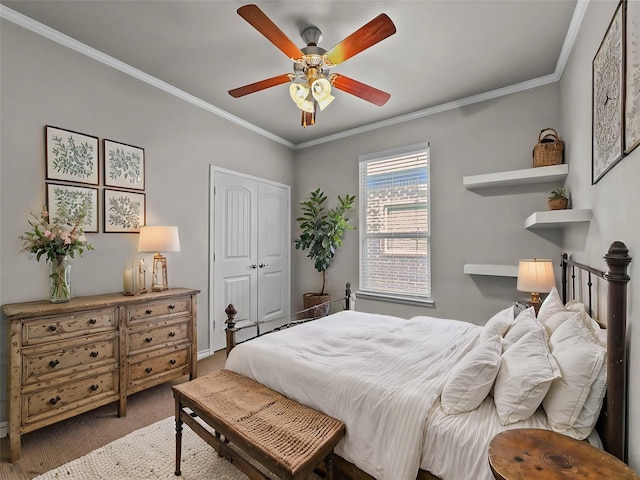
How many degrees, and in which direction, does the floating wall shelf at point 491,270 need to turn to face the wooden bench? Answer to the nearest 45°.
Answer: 0° — it already faces it

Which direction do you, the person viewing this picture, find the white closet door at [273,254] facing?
facing the viewer and to the right of the viewer

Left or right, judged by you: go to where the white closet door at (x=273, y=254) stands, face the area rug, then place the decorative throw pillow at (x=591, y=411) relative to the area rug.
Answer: left

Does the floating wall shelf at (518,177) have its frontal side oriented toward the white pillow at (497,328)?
yes

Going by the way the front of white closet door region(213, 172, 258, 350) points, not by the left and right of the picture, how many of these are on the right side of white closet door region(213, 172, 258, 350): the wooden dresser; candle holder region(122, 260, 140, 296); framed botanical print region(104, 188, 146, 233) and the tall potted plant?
3

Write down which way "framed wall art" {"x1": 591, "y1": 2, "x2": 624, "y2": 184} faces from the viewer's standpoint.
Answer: facing to the left of the viewer

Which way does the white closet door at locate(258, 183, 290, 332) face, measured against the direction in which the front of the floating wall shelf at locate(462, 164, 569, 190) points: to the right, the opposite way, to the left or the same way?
to the left

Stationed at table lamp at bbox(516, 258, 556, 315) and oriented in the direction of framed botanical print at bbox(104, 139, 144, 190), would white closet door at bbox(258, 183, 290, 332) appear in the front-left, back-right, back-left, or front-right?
front-right
